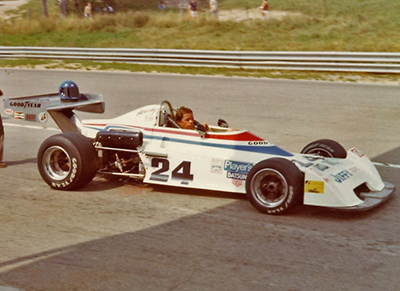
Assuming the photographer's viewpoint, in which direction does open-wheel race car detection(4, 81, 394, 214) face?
facing the viewer and to the right of the viewer

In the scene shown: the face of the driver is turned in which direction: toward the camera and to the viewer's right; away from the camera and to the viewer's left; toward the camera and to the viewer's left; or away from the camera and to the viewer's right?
toward the camera and to the viewer's right

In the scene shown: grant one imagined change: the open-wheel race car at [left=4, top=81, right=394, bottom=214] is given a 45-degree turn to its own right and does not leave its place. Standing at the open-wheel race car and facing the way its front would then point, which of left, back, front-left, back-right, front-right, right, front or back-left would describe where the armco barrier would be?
back
